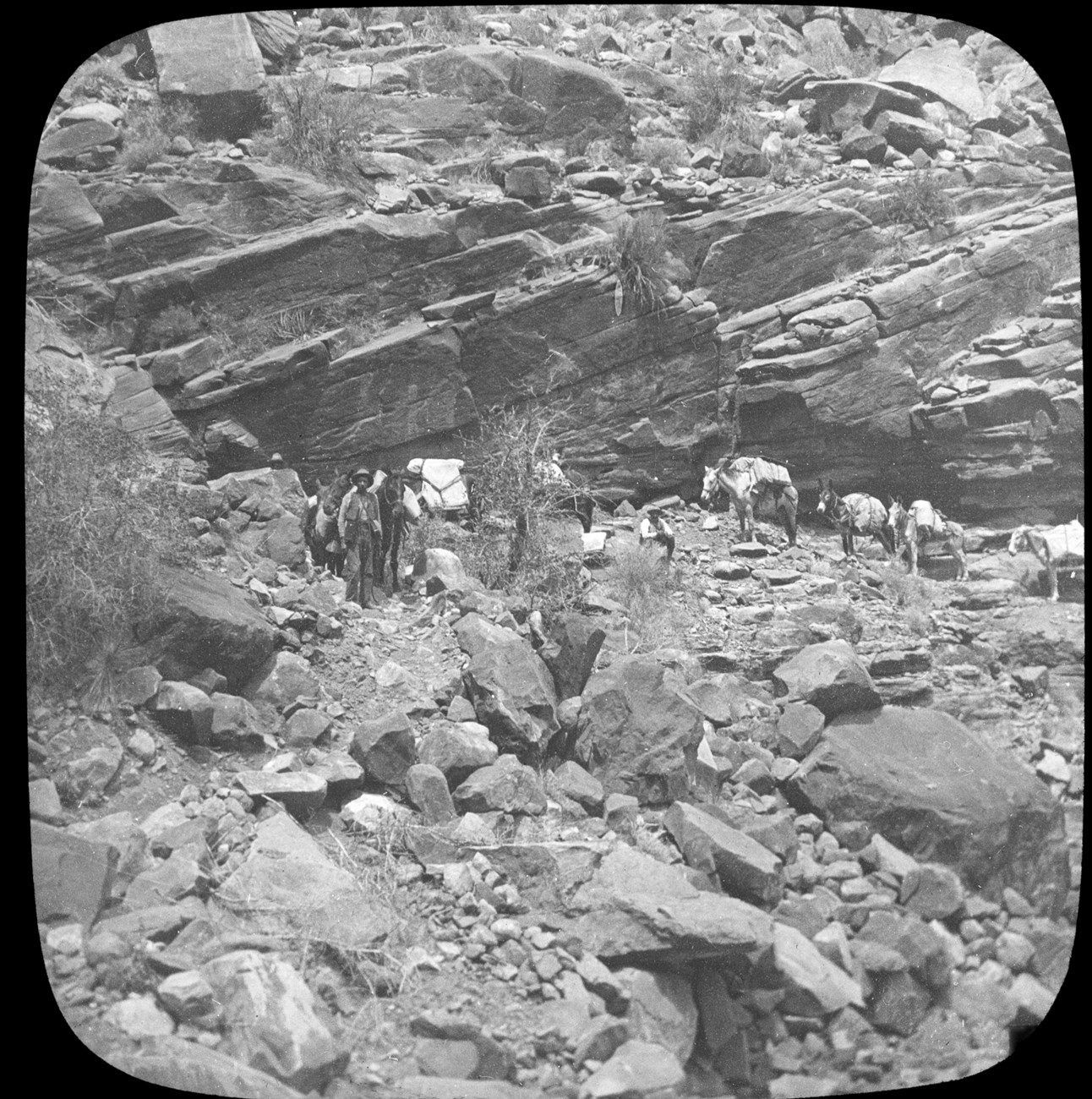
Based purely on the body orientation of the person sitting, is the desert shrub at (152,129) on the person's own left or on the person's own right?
on the person's own right

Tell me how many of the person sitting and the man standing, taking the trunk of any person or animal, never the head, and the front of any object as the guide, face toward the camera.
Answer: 2

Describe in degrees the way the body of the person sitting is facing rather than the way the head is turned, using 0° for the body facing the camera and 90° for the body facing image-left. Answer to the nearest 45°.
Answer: approximately 0°

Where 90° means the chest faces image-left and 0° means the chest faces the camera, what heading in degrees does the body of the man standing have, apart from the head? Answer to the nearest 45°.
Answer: approximately 0°

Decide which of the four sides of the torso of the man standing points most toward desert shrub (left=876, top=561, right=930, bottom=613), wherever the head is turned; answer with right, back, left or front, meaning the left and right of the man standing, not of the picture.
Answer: left
